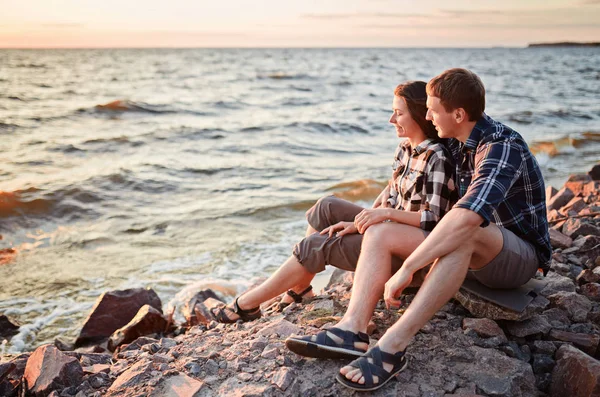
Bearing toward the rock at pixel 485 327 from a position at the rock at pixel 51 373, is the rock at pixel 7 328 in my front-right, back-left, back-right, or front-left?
back-left

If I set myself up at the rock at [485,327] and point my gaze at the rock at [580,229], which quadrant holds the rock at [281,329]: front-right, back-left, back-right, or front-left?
back-left

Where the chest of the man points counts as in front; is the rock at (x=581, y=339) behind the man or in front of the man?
behind

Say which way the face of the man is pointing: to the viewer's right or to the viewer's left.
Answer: to the viewer's left

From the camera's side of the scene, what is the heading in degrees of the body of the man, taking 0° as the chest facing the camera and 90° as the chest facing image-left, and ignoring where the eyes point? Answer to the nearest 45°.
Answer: approximately 90°

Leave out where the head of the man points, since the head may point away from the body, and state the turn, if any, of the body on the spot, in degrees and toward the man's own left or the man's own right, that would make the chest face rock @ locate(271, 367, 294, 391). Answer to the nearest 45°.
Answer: approximately 45° to the man's own left

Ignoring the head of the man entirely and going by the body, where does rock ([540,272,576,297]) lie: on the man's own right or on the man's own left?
on the man's own right

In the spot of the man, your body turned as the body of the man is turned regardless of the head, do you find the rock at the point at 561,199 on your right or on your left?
on your right

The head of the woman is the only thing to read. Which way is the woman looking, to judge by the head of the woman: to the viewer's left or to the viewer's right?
to the viewer's left

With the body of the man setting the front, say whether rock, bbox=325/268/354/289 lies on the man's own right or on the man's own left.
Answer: on the man's own right
